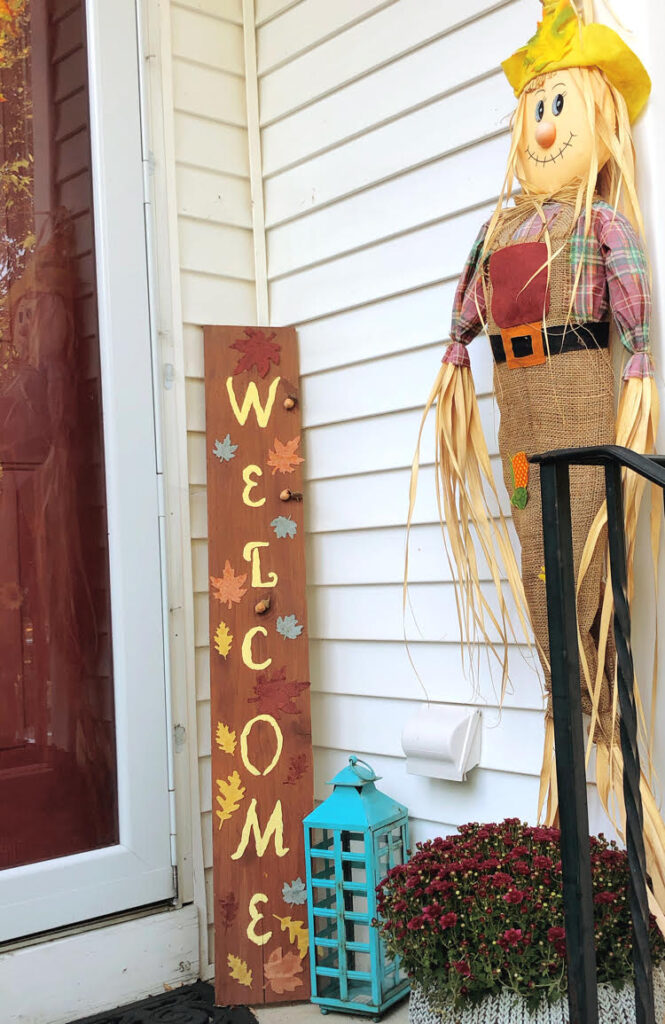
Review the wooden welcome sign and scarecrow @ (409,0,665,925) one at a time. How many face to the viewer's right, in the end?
0

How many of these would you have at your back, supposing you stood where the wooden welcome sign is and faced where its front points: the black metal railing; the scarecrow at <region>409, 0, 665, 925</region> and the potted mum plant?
0

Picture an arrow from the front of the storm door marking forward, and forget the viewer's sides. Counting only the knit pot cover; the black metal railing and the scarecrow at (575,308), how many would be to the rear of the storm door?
0

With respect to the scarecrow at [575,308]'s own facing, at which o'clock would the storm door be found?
The storm door is roughly at 2 o'clock from the scarecrow.

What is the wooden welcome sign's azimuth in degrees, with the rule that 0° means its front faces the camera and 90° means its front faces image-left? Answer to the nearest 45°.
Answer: approximately 0°

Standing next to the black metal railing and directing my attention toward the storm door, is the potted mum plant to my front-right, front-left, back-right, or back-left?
front-right

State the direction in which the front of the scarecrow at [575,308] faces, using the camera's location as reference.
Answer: facing the viewer and to the left of the viewer

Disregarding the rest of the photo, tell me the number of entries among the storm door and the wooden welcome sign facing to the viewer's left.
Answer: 0

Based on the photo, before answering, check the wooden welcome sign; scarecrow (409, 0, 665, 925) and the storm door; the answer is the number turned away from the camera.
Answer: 0

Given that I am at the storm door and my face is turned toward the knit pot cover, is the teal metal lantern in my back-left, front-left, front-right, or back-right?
front-left
